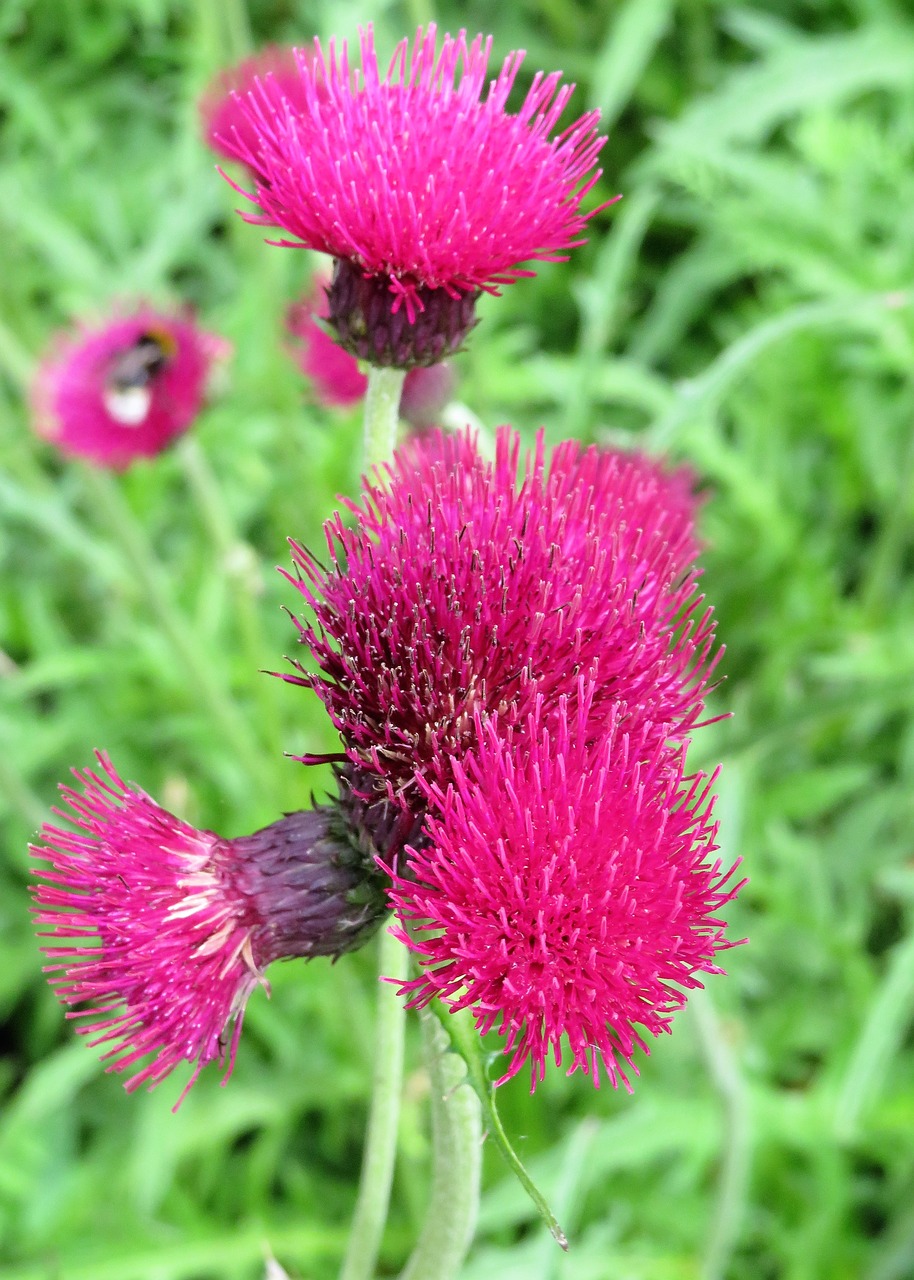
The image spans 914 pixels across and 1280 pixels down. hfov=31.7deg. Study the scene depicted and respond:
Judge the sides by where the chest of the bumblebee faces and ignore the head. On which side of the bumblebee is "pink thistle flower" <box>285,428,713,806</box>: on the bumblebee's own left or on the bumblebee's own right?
on the bumblebee's own right

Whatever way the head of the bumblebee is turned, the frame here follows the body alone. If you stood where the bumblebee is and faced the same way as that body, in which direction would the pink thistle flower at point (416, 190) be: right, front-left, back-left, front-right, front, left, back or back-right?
back-right

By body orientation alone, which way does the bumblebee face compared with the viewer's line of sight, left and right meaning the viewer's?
facing away from the viewer and to the right of the viewer

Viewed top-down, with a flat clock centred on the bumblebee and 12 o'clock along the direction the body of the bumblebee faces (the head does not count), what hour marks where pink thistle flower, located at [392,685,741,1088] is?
The pink thistle flower is roughly at 4 o'clock from the bumblebee.

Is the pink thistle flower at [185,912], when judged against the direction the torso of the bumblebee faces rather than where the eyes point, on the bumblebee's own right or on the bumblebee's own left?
on the bumblebee's own right
